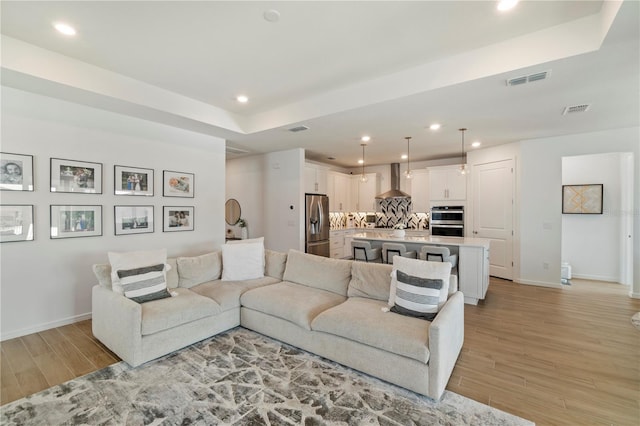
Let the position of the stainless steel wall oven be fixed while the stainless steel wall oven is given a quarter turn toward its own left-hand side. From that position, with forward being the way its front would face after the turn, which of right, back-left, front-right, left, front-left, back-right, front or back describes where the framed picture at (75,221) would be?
back-right

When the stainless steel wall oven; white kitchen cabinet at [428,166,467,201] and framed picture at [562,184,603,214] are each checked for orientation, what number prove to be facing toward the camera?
3

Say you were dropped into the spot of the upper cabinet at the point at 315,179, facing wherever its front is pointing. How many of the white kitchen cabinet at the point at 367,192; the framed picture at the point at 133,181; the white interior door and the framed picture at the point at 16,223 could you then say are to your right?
2

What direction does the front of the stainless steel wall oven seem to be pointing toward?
toward the camera

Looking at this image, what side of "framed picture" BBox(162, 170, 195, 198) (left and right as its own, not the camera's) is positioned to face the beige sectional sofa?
front

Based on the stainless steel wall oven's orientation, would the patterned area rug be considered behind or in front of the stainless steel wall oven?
in front

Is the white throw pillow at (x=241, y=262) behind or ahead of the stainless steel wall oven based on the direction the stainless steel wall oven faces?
ahead

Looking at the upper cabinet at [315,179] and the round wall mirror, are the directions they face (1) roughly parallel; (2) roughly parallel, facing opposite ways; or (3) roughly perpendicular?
roughly perpendicular

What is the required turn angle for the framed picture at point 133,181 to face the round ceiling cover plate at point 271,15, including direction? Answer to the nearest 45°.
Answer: approximately 45° to its right

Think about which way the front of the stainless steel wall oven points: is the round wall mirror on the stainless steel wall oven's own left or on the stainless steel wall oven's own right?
on the stainless steel wall oven's own right

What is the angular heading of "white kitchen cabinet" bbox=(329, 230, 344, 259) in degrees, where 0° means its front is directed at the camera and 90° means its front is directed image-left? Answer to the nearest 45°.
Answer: approximately 315°

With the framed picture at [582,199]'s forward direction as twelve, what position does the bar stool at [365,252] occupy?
The bar stool is roughly at 1 o'clock from the framed picture.

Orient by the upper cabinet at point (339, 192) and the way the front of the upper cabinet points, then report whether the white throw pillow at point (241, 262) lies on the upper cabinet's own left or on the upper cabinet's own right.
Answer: on the upper cabinet's own right

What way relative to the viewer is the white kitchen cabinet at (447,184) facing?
toward the camera
